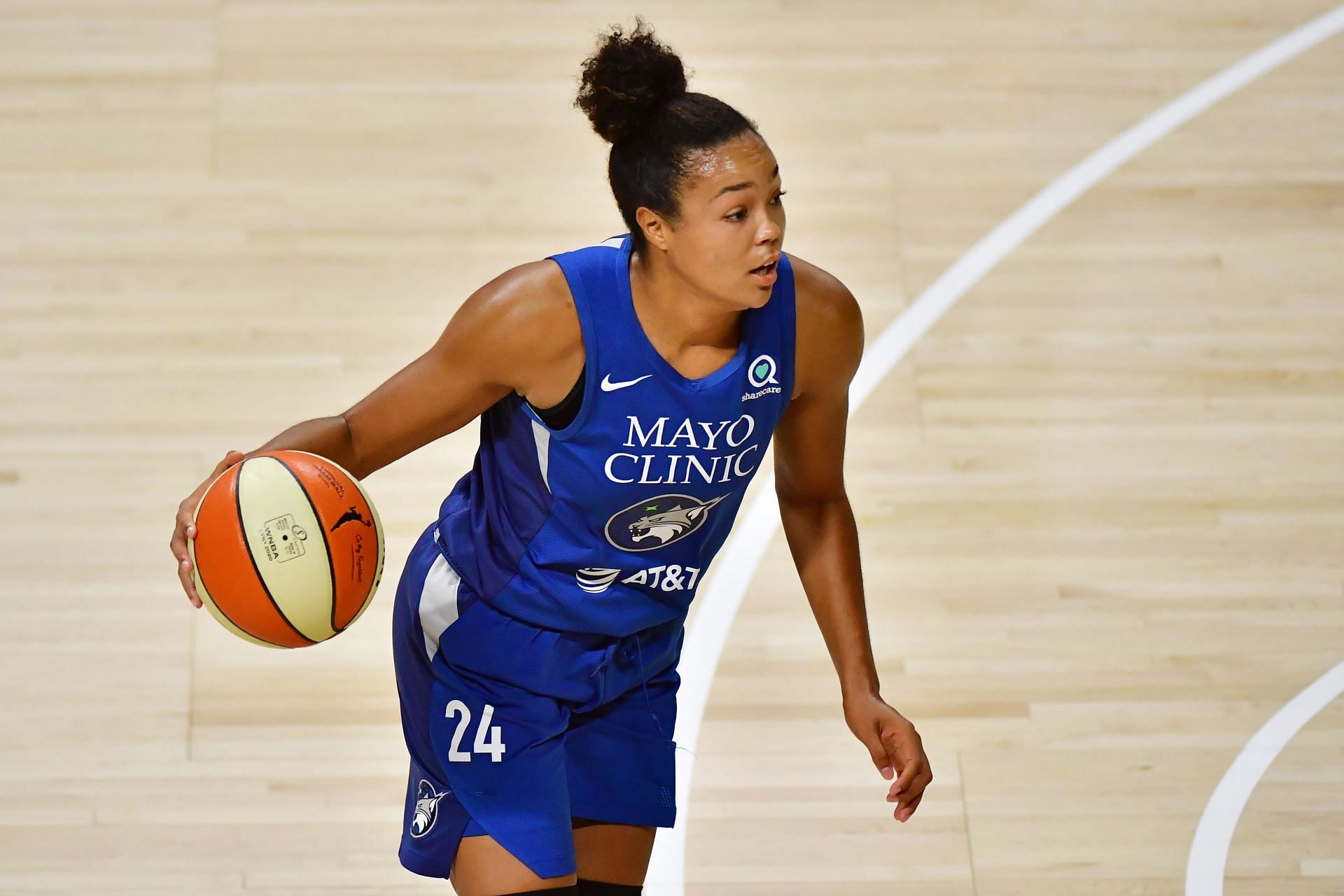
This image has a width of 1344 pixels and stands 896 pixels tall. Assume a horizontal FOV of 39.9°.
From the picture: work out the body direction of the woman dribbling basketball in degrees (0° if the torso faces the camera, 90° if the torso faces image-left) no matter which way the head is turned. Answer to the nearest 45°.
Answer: approximately 315°
